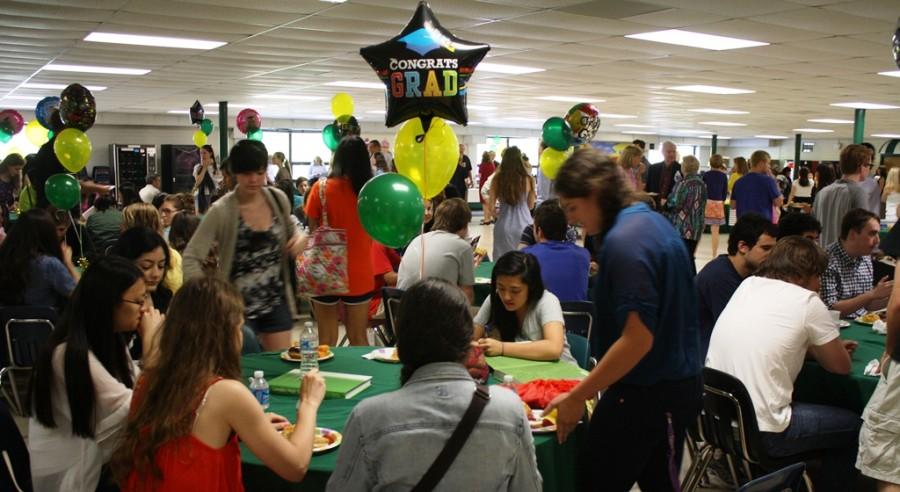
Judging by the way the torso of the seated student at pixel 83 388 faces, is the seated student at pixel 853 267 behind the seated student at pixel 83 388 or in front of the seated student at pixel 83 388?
in front

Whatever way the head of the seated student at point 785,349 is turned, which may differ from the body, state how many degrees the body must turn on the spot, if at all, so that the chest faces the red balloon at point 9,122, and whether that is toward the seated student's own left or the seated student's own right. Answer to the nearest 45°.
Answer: approximately 90° to the seated student's own left

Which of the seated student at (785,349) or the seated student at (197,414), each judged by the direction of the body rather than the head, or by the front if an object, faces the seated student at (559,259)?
the seated student at (197,414)

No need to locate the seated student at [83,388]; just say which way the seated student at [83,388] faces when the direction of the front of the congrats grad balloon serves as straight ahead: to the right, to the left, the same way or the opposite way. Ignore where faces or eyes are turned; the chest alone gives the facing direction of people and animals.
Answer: to the left

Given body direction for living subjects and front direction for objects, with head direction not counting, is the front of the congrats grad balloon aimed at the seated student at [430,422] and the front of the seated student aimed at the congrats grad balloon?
yes

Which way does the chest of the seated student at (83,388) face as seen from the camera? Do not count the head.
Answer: to the viewer's right

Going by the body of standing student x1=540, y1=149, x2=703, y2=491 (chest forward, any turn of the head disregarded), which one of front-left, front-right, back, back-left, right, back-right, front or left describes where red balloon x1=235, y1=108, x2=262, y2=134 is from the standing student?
front-right

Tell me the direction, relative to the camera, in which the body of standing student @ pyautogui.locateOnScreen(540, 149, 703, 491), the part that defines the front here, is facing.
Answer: to the viewer's left

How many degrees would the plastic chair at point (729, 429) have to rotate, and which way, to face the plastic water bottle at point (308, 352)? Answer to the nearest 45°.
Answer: approximately 180°

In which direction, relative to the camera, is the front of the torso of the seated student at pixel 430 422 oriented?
away from the camera

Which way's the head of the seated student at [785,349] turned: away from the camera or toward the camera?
away from the camera

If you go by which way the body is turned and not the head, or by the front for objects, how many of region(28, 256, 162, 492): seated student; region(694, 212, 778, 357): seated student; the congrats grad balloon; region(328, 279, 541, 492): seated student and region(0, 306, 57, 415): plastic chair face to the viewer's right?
2

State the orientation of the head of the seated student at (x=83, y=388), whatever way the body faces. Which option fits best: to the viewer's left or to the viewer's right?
to the viewer's right

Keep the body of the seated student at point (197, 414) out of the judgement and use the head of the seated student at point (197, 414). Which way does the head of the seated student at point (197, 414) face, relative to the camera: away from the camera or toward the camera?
away from the camera
